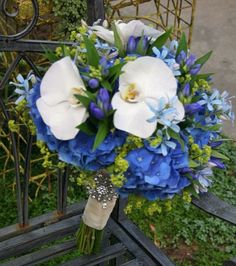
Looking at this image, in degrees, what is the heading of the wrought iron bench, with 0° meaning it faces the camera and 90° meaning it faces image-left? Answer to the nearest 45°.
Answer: approximately 315°
